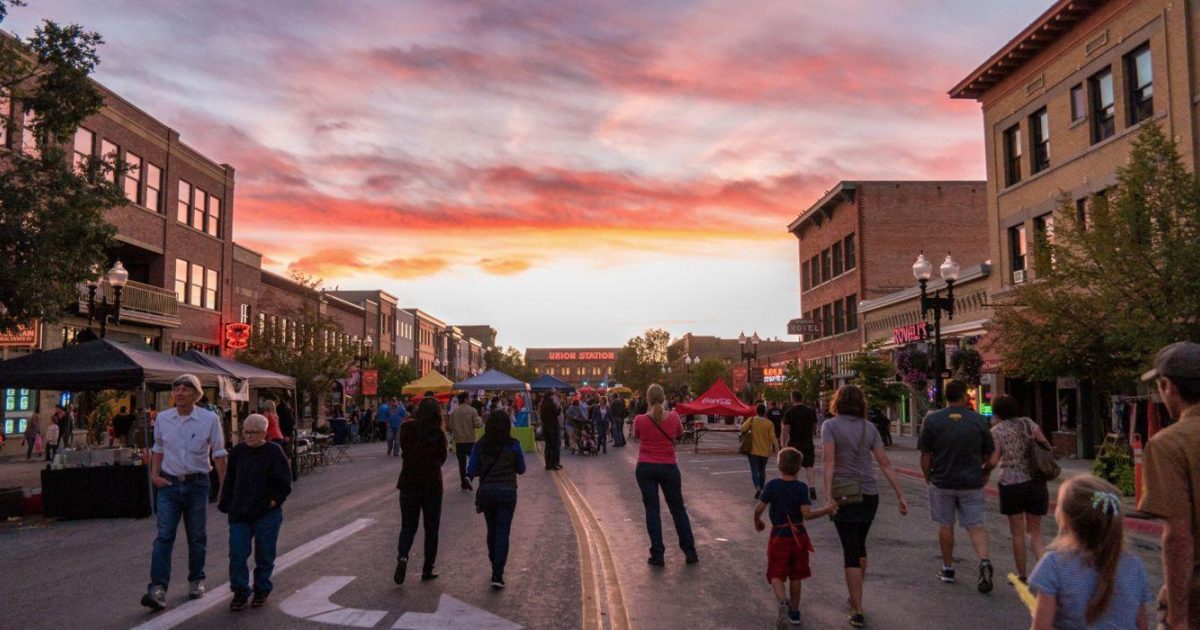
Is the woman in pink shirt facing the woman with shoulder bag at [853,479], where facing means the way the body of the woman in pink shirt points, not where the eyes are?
no

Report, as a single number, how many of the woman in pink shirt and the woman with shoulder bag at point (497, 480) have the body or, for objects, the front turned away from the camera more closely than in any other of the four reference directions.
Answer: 2

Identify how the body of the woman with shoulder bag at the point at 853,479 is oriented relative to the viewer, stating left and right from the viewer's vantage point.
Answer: facing away from the viewer

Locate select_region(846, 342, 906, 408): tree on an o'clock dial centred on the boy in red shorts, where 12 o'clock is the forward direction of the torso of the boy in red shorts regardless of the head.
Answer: The tree is roughly at 12 o'clock from the boy in red shorts.

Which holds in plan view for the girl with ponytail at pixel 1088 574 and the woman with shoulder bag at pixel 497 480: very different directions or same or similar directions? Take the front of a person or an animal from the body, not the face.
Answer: same or similar directions

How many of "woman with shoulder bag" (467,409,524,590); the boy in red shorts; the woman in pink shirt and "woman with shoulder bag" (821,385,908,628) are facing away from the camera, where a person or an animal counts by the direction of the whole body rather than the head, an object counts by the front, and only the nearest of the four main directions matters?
4

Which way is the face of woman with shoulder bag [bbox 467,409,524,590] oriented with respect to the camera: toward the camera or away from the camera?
away from the camera

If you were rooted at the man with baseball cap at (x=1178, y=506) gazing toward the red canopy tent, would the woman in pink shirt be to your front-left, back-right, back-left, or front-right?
front-left

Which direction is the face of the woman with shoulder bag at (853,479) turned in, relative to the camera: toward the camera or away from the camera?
away from the camera

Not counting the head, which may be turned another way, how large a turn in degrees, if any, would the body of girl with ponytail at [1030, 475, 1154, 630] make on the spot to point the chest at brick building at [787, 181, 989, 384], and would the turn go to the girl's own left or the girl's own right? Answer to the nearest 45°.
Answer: approximately 45° to the girl's own right

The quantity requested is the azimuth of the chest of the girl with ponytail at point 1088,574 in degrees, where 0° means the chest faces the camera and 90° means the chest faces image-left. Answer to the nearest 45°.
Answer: approximately 135°

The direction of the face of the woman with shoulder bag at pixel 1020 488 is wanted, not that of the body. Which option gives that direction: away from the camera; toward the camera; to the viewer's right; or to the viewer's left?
away from the camera

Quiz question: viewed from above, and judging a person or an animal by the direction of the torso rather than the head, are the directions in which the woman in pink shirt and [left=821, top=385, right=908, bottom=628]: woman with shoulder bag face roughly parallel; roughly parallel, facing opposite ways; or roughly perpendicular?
roughly parallel

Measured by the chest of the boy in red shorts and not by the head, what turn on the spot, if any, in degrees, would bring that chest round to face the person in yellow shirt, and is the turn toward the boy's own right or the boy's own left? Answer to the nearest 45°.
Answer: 0° — they already face them

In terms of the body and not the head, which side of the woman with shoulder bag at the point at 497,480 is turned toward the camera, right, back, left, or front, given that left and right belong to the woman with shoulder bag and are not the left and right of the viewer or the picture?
back

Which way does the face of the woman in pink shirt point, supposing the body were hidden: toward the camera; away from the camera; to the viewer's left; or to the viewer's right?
away from the camera

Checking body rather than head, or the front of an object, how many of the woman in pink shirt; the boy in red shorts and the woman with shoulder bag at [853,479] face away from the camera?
3

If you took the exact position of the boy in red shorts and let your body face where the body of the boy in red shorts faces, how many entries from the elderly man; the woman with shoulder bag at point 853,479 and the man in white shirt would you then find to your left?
2

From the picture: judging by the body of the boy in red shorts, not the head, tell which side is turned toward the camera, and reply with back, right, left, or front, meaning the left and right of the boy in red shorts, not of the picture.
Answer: back

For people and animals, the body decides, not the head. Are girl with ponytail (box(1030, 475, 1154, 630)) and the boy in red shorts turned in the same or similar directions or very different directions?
same or similar directions

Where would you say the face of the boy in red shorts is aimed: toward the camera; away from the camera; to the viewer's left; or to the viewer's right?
away from the camera

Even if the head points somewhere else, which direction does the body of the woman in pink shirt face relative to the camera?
away from the camera

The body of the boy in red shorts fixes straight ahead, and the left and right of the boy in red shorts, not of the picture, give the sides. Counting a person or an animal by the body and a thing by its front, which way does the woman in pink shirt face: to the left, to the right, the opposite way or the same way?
the same way

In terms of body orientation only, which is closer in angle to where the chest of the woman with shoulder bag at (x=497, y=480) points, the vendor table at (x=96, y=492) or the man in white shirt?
the vendor table
